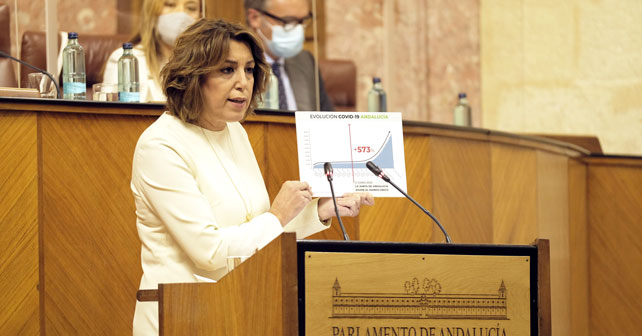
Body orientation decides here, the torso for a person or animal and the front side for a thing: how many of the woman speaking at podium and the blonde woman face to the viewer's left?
0

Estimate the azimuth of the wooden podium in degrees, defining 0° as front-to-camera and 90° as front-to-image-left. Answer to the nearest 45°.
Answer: approximately 315°

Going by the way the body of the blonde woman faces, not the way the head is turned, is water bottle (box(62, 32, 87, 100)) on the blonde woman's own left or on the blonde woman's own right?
on the blonde woman's own right

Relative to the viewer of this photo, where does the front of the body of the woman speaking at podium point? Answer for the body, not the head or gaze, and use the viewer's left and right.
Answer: facing the viewer and to the right of the viewer

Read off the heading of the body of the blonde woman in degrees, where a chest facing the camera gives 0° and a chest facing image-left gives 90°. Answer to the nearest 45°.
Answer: approximately 315°

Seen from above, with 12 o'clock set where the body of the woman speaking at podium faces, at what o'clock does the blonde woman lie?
The blonde woman is roughly at 7 o'clock from the woman speaking at podium.

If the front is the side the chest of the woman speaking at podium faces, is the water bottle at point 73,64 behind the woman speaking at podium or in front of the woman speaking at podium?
behind

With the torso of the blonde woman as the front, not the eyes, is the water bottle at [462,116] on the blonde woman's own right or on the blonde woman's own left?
on the blonde woman's own left
